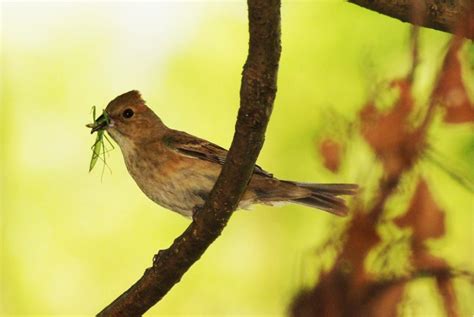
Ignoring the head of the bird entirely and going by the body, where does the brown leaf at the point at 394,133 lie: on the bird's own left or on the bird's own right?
on the bird's own left

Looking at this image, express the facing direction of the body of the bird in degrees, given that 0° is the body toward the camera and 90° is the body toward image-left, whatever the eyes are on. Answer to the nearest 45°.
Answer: approximately 90°

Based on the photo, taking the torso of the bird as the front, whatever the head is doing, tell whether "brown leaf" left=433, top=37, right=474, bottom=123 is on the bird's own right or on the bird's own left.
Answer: on the bird's own left

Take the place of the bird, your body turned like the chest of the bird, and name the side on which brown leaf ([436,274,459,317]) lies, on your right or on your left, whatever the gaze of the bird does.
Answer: on your left

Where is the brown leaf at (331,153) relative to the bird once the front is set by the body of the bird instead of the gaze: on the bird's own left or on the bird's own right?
on the bird's own left
